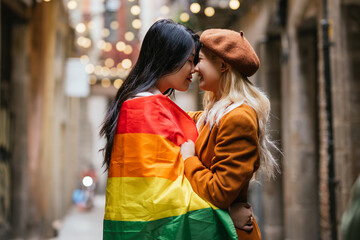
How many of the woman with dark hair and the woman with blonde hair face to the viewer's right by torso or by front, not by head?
1

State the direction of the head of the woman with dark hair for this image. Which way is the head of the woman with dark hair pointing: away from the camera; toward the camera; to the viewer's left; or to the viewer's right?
to the viewer's right

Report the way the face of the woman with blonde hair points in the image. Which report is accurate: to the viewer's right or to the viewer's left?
to the viewer's left

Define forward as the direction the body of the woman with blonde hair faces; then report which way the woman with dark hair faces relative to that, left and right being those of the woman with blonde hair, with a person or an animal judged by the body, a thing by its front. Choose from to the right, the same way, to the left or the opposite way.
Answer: the opposite way

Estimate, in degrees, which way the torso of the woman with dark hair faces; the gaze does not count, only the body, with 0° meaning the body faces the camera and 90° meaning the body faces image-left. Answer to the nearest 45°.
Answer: approximately 270°

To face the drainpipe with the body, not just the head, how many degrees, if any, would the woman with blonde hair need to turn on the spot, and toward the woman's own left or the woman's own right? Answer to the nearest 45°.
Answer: approximately 90° to the woman's own right

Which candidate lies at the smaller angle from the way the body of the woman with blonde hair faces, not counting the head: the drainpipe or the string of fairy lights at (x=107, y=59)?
the string of fairy lights

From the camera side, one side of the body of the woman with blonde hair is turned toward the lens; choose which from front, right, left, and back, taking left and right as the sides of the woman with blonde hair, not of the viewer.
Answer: left

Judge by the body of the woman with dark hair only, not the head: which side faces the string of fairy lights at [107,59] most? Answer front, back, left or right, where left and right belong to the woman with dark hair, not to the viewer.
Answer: left

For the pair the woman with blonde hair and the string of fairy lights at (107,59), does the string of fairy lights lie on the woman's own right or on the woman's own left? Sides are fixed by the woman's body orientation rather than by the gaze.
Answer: on the woman's own right
